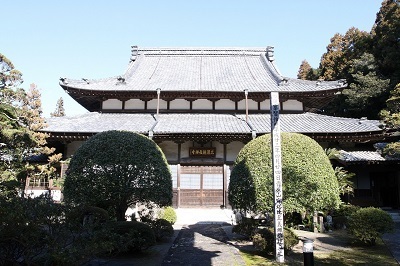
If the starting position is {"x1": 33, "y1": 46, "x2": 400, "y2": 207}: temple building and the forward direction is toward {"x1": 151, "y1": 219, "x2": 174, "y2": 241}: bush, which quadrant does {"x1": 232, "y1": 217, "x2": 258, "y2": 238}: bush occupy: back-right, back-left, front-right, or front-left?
front-left

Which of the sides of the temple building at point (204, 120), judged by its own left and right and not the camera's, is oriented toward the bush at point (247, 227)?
front

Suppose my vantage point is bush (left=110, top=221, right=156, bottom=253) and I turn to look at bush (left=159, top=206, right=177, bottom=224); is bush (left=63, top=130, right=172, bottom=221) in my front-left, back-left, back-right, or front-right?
front-left

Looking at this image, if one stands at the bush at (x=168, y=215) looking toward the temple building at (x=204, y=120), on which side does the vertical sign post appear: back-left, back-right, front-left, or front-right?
back-right

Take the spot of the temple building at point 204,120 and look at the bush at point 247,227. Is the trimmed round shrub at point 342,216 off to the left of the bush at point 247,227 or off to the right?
left

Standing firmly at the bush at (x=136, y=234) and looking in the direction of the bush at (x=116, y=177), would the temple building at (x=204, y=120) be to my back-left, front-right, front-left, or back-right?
front-right

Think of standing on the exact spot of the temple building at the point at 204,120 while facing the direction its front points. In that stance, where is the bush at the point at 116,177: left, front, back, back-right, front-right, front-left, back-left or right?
front

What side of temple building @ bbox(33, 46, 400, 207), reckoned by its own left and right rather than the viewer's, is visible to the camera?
front

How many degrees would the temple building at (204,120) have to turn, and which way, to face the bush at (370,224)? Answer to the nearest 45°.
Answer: approximately 45° to its left

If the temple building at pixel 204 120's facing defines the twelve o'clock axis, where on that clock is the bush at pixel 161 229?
The bush is roughly at 12 o'clock from the temple building.

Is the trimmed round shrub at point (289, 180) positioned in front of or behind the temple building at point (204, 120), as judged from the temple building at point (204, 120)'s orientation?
in front

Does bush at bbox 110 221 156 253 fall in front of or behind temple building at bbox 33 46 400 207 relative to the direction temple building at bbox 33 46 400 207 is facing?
in front

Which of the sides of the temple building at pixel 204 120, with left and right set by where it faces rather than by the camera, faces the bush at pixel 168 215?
front
